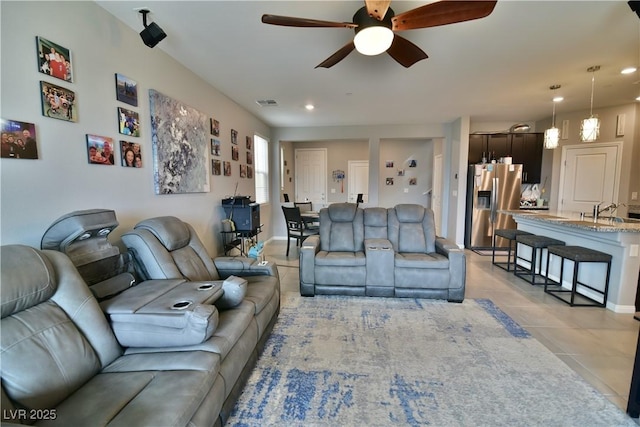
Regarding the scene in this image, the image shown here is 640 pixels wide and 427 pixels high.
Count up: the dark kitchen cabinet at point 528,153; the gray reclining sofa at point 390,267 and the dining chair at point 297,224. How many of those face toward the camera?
2

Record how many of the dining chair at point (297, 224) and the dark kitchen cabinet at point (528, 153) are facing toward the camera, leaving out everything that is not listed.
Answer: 1

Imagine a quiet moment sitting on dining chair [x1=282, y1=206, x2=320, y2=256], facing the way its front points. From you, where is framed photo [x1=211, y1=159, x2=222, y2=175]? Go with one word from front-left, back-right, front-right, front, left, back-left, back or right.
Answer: back

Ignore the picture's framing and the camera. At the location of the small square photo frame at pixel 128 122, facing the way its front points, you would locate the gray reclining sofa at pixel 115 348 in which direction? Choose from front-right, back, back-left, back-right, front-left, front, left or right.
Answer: front-right

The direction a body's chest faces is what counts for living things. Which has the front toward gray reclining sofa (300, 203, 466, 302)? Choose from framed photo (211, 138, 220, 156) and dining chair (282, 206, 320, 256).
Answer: the framed photo

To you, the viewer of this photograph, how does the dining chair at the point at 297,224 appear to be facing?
facing away from the viewer and to the right of the viewer

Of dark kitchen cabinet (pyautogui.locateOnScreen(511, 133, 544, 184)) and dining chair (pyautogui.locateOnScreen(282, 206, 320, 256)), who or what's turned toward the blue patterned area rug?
the dark kitchen cabinet

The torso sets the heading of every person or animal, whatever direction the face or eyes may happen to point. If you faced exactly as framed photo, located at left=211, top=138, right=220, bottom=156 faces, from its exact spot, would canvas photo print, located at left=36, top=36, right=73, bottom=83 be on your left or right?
on your right

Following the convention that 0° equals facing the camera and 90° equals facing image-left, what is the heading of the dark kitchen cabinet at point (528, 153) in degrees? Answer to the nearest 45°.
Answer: approximately 0°

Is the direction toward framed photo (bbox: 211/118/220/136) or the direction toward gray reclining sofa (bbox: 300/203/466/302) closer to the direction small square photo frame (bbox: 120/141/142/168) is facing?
the gray reclining sofa

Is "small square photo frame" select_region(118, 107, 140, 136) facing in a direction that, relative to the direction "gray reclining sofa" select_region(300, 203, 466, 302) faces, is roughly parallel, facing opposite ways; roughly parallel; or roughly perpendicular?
roughly perpendicular

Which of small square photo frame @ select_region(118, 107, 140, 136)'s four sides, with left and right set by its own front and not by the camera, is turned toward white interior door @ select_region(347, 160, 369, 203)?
left

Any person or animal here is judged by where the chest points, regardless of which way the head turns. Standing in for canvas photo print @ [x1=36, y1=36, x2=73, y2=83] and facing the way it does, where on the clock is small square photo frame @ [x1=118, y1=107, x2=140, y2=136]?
The small square photo frame is roughly at 9 o'clock from the canvas photo print.

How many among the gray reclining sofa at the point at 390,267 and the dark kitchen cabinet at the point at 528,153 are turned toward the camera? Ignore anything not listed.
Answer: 2

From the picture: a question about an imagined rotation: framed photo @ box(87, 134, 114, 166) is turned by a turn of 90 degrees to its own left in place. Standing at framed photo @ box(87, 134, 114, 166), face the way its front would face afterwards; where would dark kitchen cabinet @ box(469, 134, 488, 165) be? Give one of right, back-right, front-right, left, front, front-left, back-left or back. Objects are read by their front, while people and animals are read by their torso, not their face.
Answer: front-right

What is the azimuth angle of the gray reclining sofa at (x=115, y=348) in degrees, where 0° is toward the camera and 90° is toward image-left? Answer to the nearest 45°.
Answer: approximately 315°
